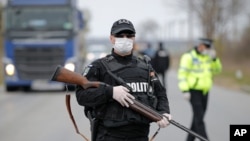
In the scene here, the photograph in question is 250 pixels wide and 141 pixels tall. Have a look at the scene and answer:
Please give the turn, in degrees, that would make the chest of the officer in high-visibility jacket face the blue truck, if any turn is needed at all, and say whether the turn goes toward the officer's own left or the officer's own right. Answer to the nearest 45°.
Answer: approximately 180°

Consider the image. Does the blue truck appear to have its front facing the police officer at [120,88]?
yes

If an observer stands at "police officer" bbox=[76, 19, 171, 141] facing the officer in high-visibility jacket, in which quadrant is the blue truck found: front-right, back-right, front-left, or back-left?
front-left

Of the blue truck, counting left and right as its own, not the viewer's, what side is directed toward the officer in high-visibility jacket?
front

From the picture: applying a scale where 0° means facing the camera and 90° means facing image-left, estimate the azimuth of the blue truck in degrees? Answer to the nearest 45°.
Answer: approximately 0°

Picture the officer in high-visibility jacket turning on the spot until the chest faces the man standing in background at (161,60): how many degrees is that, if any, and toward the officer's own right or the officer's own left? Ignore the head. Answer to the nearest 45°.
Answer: approximately 135° to the officer's own left
